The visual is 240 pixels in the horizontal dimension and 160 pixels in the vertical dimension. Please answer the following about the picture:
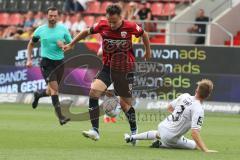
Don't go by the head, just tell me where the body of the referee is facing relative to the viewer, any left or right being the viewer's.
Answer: facing the viewer and to the right of the viewer

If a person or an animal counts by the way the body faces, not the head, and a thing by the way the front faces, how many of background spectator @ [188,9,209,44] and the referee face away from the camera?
0

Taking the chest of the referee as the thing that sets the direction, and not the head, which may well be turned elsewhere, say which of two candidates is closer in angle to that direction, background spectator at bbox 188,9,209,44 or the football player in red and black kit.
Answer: the football player in red and black kit

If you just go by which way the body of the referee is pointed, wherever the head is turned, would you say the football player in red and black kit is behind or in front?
in front

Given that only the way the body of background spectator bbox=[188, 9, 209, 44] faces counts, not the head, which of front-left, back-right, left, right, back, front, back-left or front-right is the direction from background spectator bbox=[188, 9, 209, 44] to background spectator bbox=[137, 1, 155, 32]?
front-right

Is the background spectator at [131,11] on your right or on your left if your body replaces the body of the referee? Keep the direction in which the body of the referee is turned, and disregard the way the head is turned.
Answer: on your left

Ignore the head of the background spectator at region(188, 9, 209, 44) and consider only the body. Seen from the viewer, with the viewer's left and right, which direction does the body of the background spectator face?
facing the viewer and to the left of the viewer

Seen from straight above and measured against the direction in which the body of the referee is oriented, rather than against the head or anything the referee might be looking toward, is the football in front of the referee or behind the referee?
in front

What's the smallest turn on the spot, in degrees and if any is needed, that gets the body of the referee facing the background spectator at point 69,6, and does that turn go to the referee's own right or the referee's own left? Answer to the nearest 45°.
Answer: approximately 135° to the referee's own left

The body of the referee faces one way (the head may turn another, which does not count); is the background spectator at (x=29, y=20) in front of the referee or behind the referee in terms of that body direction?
behind
